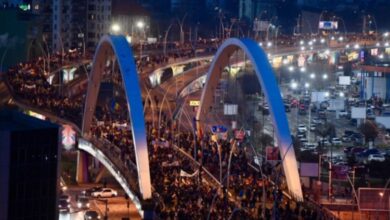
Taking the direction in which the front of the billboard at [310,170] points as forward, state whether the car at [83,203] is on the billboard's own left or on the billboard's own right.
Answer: on the billboard's own right

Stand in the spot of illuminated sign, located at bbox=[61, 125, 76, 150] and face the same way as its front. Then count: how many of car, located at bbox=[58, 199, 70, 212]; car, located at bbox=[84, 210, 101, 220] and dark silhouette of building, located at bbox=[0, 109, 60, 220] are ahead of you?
3

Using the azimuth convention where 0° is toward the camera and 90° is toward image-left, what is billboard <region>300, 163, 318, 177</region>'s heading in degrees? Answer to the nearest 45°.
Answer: approximately 0°

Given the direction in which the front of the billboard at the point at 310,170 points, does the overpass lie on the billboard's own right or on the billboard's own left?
on the billboard's own right

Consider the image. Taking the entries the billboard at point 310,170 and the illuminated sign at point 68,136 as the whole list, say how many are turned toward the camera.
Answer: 2

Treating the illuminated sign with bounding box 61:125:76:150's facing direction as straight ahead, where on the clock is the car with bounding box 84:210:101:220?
The car is roughly at 12 o'clock from the illuminated sign.

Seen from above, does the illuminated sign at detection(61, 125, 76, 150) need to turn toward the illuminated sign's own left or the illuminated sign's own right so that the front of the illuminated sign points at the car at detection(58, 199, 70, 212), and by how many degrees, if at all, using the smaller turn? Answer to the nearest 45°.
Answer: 0° — it already faces it

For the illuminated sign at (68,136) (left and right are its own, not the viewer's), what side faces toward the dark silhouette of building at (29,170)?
front
